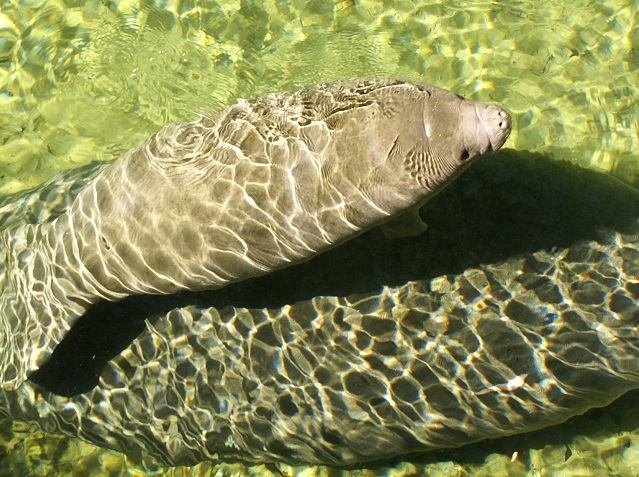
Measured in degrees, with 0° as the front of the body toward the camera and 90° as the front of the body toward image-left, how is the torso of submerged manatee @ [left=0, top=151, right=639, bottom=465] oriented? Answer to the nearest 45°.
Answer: approximately 270°
